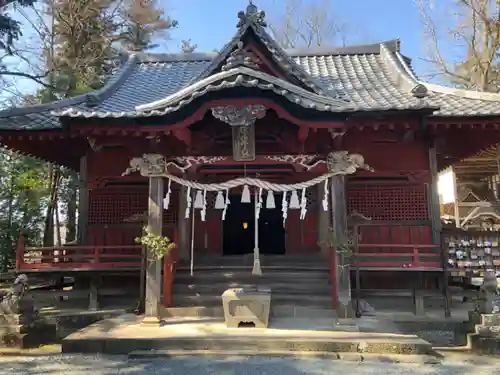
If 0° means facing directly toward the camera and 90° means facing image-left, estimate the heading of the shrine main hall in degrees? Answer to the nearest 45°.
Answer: approximately 0°

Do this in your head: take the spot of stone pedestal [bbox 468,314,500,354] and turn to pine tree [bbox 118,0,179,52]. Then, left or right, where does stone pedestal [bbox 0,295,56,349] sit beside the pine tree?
left

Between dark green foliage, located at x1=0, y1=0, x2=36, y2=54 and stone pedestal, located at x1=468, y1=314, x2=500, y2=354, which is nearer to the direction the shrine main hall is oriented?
the stone pedestal

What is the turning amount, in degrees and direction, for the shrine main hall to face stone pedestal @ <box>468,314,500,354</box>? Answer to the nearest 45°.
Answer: approximately 45° to its left

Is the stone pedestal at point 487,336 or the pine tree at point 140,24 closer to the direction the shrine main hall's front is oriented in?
the stone pedestal

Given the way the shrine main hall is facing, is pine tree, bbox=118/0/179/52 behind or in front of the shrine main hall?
behind

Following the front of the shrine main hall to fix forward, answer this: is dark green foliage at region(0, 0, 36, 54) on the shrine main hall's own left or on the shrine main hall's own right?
on the shrine main hall's own right
